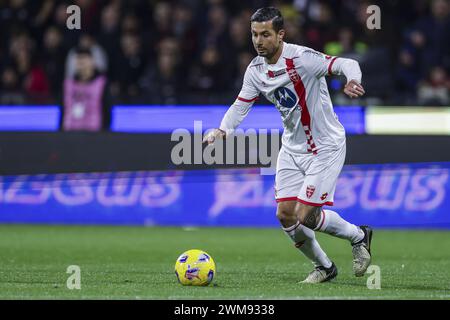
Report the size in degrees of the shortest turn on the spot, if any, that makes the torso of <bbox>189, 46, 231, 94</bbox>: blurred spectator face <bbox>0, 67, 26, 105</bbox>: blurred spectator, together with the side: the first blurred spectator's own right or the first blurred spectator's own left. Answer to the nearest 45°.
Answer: approximately 90° to the first blurred spectator's own right

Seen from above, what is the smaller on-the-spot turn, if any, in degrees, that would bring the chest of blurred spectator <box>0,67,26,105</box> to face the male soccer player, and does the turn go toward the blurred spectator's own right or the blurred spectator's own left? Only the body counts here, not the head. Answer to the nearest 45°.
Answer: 0° — they already face them

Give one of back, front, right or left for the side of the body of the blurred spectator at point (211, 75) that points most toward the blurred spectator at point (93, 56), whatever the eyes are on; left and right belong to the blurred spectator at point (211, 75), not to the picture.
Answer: right

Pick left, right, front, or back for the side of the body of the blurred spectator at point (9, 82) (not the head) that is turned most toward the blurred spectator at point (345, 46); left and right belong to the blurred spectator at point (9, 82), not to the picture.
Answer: left

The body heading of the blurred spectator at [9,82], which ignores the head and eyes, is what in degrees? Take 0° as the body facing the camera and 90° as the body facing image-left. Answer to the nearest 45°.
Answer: approximately 0°

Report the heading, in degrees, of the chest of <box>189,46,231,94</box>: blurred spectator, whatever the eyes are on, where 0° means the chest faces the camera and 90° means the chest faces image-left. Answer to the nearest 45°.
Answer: approximately 0°
